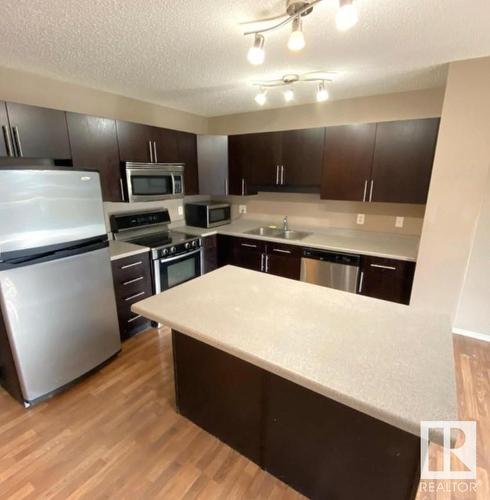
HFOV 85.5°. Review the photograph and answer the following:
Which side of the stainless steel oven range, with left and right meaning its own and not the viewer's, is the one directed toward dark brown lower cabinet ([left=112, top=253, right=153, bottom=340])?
right

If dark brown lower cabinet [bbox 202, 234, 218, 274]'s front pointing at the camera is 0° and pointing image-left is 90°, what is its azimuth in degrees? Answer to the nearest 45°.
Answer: approximately 315°

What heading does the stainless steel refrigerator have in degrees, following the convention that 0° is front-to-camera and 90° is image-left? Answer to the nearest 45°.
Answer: approximately 315°

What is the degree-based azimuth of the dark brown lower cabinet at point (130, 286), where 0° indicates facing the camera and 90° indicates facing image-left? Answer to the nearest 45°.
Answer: approximately 315°

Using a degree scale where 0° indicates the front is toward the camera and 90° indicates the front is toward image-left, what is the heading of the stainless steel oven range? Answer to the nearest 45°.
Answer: approximately 315°

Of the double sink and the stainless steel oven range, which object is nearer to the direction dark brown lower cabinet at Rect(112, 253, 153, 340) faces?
the double sink

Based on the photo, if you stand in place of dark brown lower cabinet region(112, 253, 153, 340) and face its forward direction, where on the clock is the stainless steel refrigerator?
The stainless steel refrigerator is roughly at 3 o'clock from the dark brown lower cabinet.
